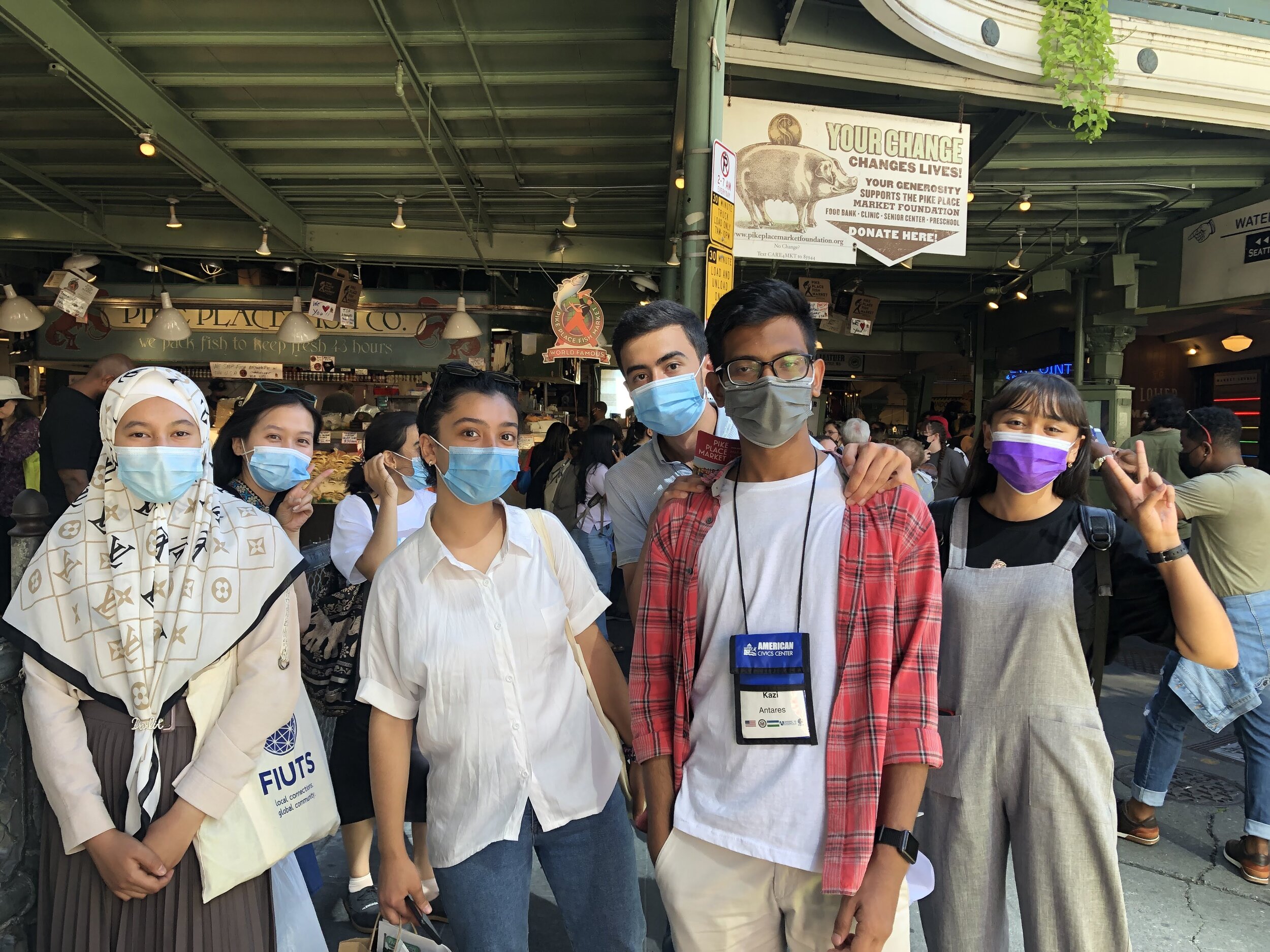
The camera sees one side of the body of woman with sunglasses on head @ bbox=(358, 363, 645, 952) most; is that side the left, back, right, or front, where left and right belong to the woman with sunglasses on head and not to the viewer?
front

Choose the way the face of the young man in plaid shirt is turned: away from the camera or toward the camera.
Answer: toward the camera

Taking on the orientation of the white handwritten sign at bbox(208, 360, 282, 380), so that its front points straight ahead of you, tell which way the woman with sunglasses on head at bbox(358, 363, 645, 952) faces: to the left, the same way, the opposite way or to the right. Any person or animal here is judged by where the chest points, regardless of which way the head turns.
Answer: the same way

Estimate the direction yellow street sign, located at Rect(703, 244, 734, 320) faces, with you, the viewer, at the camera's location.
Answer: facing the viewer and to the right of the viewer

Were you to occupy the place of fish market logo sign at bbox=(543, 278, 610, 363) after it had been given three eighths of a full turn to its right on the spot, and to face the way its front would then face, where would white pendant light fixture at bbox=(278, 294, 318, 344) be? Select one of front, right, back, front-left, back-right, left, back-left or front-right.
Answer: front

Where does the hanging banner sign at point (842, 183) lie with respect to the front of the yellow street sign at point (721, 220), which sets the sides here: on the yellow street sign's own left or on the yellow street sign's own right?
on the yellow street sign's own left

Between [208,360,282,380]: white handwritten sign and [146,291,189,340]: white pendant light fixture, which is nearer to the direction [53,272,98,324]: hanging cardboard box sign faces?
the white pendant light fixture

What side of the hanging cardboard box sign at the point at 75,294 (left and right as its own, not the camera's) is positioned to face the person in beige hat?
front

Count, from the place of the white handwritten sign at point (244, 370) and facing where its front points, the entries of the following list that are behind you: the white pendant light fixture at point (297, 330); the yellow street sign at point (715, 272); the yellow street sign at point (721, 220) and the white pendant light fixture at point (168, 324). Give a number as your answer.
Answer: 0

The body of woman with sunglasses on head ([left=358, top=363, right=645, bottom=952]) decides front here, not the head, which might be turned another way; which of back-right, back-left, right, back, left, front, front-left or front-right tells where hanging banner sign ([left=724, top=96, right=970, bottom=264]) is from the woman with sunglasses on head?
back-left

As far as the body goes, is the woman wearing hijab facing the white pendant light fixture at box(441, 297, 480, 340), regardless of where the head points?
no

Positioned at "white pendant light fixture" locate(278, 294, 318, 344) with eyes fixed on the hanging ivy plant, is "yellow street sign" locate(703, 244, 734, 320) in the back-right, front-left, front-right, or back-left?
front-right

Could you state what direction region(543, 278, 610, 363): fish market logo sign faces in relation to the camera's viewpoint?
facing the viewer

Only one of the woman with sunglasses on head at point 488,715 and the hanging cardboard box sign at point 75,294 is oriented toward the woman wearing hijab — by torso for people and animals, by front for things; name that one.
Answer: the hanging cardboard box sign

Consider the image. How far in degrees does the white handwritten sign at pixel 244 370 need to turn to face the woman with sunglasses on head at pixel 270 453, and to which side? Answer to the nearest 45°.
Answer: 0° — it already faces them

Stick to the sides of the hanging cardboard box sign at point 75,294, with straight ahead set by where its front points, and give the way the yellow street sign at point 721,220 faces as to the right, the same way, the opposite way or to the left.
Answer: the same way

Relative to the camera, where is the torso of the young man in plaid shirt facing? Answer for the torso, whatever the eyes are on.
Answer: toward the camera

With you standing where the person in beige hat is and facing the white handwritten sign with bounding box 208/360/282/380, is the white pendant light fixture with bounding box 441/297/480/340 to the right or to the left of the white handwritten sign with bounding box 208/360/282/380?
right
